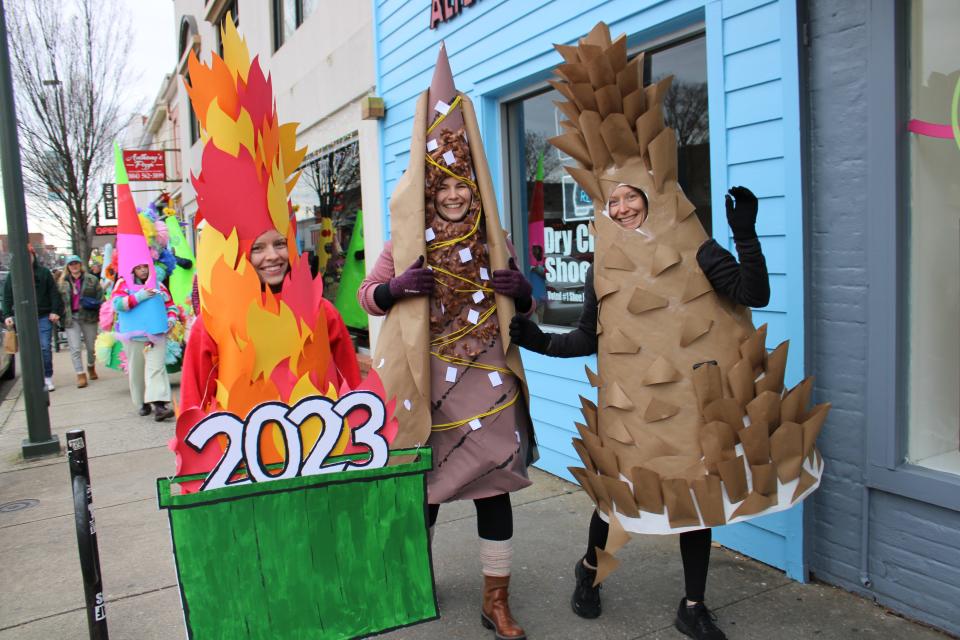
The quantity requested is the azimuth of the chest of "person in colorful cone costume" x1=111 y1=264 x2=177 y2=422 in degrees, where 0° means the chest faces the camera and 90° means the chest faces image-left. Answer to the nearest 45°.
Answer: approximately 0°

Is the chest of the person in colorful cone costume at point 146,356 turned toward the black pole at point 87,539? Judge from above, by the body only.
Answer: yes

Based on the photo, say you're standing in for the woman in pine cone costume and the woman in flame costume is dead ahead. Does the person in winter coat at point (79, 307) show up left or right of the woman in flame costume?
right

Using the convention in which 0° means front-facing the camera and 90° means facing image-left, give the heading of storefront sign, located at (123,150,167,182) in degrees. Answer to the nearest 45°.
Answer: approximately 0°

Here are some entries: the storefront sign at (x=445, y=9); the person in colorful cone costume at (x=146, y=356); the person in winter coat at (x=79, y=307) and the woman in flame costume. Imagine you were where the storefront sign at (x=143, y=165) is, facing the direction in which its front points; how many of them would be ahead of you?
4

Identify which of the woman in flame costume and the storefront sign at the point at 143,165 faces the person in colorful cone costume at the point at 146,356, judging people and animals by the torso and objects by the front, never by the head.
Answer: the storefront sign

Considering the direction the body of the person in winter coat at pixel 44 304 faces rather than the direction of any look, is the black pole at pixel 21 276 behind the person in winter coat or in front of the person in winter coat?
in front

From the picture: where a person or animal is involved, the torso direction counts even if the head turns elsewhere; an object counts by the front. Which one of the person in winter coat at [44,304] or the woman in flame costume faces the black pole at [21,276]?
the person in winter coat
